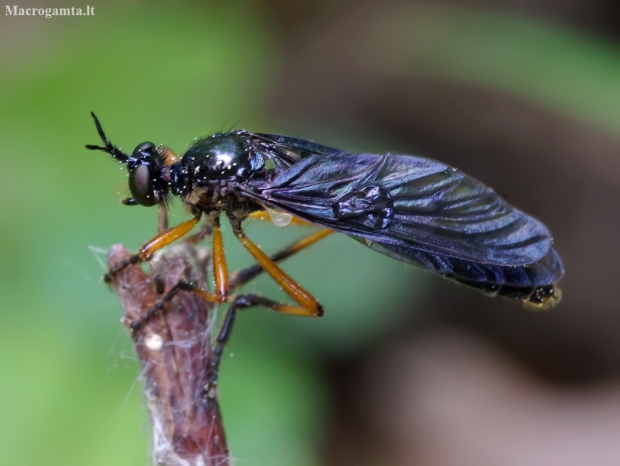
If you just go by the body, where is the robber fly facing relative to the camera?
to the viewer's left
